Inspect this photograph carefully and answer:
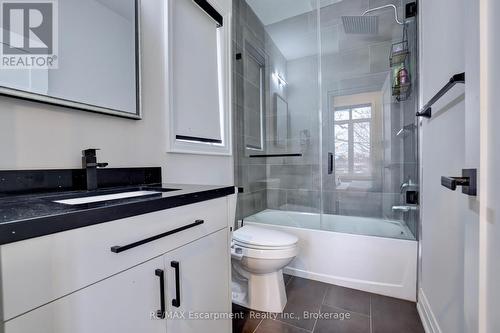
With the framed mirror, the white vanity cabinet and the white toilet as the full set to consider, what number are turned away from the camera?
0

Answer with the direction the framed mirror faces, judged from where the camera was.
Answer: facing the viewer and to the right of the viewer

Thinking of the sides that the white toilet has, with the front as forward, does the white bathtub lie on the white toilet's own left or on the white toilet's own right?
on the white toilet's own left

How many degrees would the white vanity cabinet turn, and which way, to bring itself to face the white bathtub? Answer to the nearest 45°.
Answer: approximately 45° to its left

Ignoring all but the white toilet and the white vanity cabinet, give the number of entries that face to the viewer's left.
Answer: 0

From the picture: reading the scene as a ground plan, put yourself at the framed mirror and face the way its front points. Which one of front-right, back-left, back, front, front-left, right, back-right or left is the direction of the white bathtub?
front-left

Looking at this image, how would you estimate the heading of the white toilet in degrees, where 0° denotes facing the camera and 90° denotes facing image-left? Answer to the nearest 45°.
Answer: approximately 315°

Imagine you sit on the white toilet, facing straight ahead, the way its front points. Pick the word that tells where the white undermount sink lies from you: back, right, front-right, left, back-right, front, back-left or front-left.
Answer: right

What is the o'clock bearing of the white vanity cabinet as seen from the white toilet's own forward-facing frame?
The white vanity cabinet is roughly at 2 o'clock from the white toilet.
